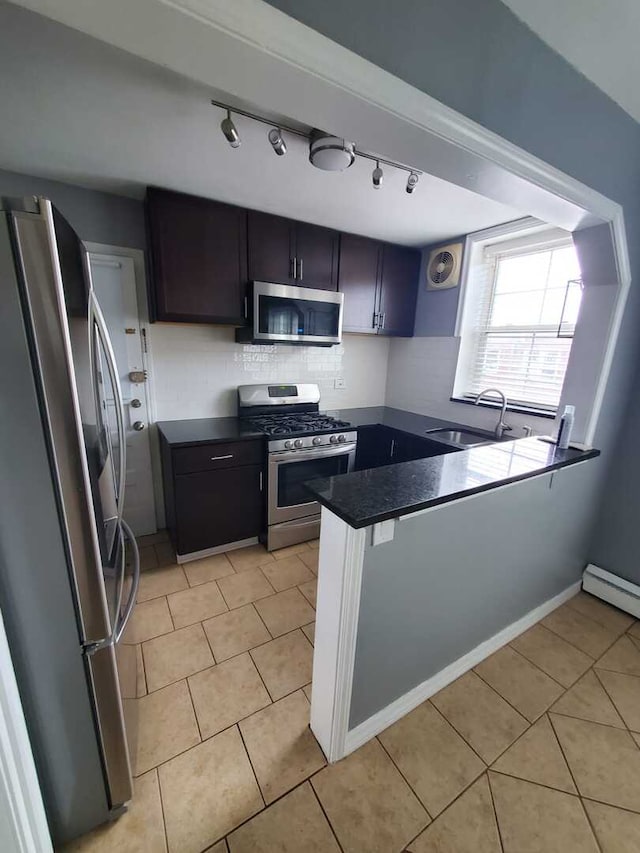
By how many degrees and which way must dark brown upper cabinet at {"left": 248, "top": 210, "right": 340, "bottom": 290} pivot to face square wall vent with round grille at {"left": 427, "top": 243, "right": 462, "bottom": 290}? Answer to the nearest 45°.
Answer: approximately 45° to its left

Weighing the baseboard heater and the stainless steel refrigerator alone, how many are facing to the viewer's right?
1

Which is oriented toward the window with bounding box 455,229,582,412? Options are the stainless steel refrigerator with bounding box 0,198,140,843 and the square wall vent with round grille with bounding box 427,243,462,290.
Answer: the stainless steel refrigerator

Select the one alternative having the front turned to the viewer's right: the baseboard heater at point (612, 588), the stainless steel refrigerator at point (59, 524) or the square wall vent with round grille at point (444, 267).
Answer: the stainless steel refrigerator

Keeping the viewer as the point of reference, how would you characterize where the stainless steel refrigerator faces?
facing to the right of the viewer

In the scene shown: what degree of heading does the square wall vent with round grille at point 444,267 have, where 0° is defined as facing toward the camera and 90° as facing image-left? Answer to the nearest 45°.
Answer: approximately 45°
